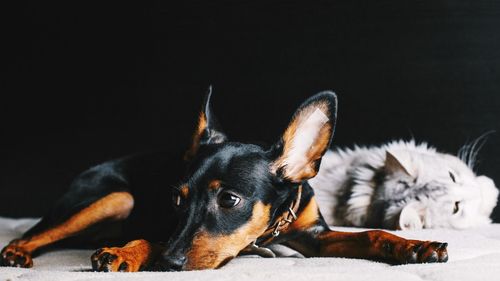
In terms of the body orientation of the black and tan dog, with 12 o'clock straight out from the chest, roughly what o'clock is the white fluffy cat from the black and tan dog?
The white fluffy cat is roughly at 9 o'clock from the black and tan dog.

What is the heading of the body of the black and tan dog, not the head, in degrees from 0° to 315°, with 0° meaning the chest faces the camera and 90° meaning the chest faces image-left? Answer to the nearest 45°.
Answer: approximately 315°
